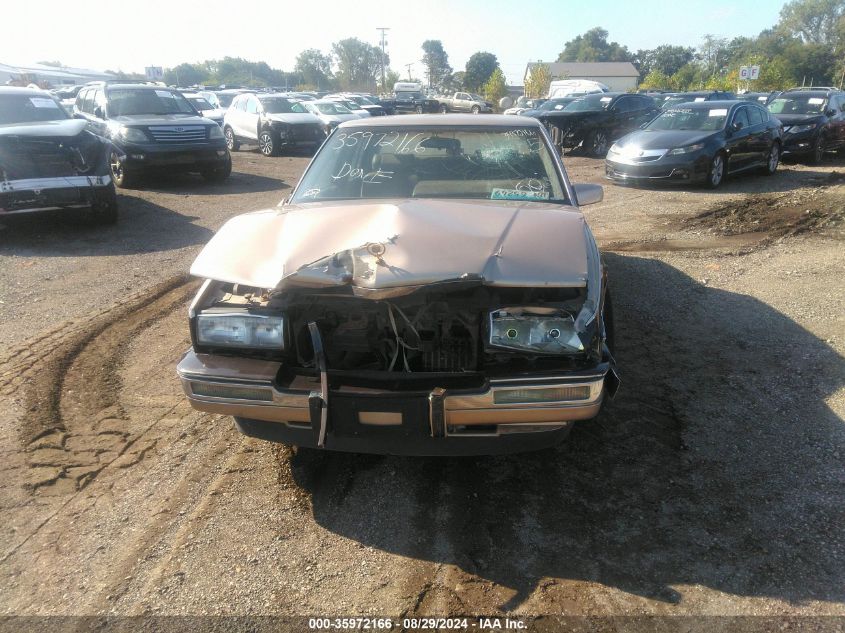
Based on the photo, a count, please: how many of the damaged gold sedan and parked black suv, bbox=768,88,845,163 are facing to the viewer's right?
0

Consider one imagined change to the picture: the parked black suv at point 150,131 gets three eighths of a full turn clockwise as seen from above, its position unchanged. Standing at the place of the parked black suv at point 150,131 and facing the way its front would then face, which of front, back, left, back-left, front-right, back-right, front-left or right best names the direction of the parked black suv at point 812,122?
back

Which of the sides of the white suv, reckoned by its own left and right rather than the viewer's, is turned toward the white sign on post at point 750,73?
left

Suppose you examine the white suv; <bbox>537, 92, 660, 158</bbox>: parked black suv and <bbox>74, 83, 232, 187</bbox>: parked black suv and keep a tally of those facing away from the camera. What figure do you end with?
0

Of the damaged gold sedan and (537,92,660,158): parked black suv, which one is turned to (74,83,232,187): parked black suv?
(537,92,660,158): parked black suv

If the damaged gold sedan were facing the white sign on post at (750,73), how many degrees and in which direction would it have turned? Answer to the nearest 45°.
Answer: approximately 135° to its left

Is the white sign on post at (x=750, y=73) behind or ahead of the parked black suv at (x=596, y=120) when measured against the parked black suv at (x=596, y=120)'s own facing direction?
behind

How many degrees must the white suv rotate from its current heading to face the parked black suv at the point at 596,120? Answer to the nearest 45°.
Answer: approximately 45° to its left

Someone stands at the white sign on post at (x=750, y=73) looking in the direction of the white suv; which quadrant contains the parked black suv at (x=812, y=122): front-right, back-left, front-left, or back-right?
front-left

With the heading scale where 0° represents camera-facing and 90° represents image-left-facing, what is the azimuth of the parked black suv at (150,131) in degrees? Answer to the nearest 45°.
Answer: approximately 315°

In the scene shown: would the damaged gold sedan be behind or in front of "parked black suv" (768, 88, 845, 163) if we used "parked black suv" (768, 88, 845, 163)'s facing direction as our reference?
in front

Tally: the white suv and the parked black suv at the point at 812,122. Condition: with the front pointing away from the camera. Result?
0

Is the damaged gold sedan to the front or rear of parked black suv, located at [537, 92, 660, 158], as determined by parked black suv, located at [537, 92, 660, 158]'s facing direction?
to the front

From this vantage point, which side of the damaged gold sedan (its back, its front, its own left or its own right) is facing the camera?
front

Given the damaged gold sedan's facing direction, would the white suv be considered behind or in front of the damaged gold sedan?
behind
